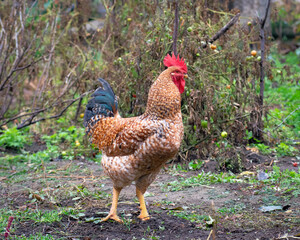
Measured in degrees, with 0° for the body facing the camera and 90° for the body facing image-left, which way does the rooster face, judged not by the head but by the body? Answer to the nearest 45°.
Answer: approximately 270°
